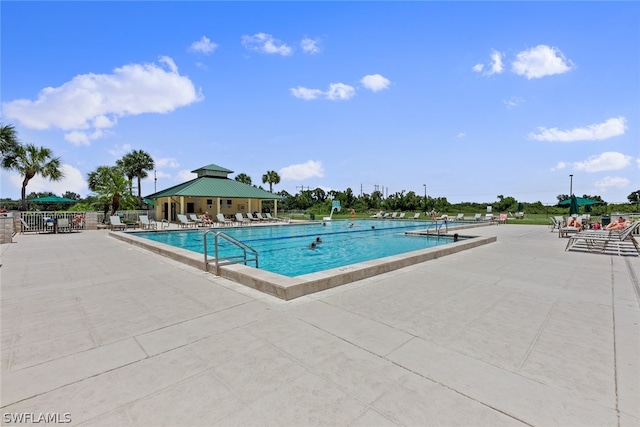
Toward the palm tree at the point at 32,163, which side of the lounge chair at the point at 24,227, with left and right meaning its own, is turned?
left

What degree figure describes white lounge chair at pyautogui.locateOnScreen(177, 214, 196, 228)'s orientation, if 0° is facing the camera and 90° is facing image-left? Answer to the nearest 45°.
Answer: approximately 315°

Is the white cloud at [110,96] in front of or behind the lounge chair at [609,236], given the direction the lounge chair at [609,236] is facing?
in front

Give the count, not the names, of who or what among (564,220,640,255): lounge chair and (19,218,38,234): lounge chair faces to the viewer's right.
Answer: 1

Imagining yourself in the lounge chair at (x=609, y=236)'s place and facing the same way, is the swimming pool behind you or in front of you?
in front

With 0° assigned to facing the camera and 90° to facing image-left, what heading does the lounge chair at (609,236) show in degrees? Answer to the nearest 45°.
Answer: approximately 90°

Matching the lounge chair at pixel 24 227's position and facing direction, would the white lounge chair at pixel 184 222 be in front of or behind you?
in front

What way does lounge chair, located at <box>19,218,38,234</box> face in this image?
to the viewer's right

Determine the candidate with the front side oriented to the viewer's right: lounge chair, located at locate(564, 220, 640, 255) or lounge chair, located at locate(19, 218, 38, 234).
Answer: lounge chair, located at locate(19, 218, 38, 234)

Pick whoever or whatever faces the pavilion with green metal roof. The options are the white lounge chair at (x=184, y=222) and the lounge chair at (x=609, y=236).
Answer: the lounge chair
